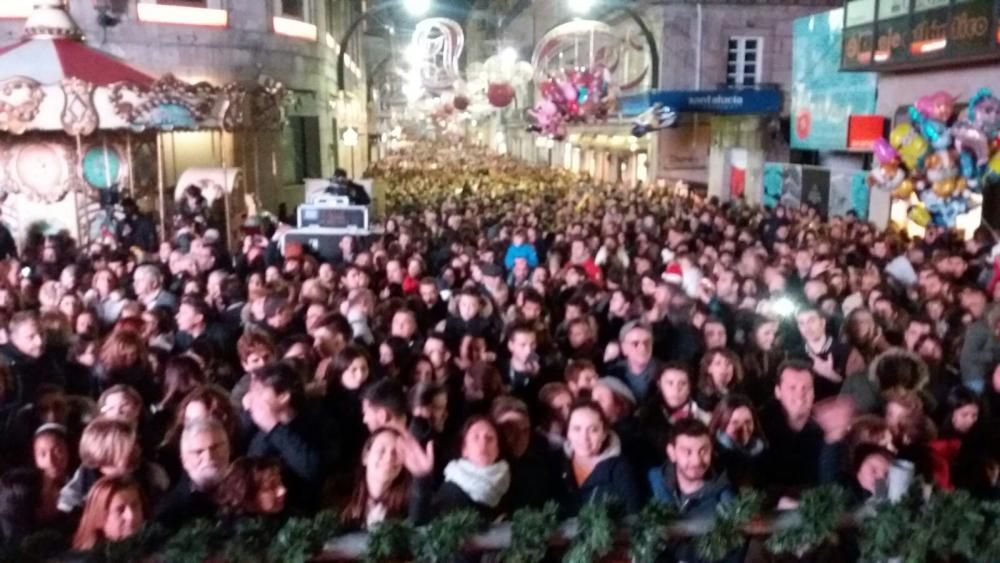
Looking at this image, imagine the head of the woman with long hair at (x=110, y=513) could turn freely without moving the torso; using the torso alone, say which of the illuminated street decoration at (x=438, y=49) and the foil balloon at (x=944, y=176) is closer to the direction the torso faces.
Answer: the foil balloon

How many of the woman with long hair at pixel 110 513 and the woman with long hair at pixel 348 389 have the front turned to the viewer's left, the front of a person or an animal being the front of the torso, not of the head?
0

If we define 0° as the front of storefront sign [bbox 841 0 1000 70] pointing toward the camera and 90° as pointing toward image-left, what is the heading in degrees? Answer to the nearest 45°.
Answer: approximately 45°

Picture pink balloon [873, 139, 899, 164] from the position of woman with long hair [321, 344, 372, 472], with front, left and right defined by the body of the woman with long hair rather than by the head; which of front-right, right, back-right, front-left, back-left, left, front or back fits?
left

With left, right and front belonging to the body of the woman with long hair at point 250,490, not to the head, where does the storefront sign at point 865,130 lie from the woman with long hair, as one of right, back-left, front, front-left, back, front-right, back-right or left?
left

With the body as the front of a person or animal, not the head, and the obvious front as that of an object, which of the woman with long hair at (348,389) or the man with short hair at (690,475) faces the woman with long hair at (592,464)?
the woman with long hair at (348,389)

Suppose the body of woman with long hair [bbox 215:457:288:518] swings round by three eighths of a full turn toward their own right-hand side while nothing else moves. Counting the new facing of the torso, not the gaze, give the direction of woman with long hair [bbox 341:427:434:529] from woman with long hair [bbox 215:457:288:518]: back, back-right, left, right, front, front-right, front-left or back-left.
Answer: back

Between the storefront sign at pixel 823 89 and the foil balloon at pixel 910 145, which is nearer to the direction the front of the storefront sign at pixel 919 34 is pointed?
the foil balloon

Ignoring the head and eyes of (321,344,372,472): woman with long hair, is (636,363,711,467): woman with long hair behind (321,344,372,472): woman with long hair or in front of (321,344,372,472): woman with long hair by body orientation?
in front

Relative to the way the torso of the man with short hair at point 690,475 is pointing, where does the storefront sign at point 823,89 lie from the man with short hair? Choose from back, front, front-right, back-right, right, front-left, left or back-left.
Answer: back

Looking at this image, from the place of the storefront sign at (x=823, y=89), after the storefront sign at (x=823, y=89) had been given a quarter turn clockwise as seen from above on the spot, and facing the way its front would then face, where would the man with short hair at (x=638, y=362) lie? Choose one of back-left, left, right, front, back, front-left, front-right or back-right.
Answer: back-left

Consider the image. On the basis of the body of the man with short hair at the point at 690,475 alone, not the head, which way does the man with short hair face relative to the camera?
toward the camera

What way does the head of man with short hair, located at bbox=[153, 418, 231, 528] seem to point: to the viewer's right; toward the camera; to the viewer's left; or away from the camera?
toward the camera

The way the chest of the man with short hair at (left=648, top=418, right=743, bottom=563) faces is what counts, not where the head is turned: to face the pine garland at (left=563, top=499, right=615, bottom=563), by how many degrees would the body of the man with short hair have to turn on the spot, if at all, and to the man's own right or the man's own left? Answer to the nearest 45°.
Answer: approximately 45° to the man's own right

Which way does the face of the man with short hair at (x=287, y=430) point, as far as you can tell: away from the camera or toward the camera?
toward the camera
